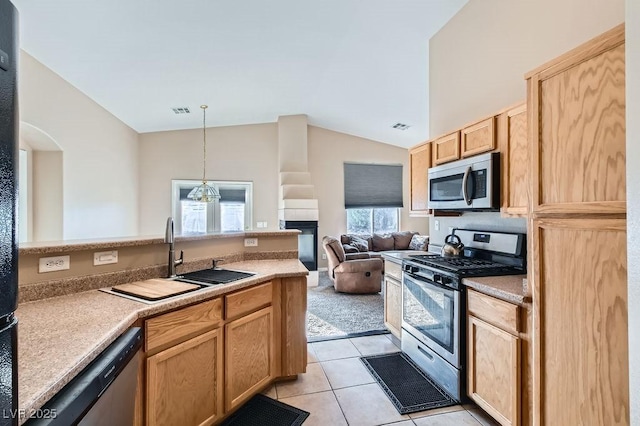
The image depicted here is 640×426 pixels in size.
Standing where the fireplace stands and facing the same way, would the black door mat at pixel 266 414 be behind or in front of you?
in front

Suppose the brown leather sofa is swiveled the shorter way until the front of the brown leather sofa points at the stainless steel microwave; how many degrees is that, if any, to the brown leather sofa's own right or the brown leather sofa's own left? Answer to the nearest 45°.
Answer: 0° — it already faces it

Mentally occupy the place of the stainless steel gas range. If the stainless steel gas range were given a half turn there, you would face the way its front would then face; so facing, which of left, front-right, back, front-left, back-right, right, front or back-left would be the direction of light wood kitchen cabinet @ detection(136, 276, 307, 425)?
back

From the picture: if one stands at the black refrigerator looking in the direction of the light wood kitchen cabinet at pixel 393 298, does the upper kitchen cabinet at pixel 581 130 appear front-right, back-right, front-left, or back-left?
front-right

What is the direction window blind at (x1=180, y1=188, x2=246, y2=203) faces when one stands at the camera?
facing the viewer

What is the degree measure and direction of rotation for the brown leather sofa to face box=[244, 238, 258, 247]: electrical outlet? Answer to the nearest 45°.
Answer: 0° — it already faces it

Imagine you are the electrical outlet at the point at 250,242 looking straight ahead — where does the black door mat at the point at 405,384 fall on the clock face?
The black door mat is roughly at 10 o'clock from the electrical outlet.

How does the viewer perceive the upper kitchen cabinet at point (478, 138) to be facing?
facing the viewer and to the left of the viewer

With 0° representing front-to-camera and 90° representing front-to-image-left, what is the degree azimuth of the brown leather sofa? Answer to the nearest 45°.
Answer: approximately 0°

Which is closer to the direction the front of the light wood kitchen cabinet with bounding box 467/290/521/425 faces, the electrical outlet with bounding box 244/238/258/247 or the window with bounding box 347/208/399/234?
the electrical outlet

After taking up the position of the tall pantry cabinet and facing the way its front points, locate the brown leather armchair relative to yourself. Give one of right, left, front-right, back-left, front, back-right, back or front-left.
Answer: right
